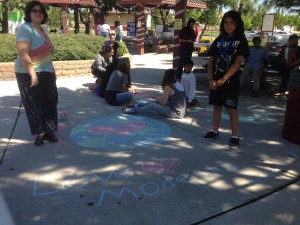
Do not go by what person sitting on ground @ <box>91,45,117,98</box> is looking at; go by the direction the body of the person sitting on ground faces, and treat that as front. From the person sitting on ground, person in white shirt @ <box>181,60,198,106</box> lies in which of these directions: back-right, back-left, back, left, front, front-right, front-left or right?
front-right

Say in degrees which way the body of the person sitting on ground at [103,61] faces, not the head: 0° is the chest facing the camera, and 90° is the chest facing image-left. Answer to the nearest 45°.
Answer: approximately 270°

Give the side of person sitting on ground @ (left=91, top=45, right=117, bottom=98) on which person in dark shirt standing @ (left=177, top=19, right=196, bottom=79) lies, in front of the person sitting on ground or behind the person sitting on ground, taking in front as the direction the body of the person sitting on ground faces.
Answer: in front

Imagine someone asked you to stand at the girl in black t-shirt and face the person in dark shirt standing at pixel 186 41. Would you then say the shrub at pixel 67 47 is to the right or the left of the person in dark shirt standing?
left

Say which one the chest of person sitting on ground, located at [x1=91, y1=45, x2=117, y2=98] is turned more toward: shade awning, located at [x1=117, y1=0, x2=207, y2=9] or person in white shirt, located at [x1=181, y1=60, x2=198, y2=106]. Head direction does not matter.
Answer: the person in white shirt

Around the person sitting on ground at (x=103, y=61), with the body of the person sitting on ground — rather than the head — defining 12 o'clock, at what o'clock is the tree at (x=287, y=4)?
The tree is roughly at 12 o'clock from the person sitting on ground.

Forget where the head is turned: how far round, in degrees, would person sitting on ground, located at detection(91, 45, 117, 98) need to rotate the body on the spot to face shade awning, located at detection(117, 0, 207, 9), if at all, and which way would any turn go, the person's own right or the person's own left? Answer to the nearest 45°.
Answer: approximately 90° to the person's own left

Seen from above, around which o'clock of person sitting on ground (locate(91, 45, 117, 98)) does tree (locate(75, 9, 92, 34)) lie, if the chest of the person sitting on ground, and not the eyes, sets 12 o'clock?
The tree is roughly at 9 o'clock from the person sitting on ground.
